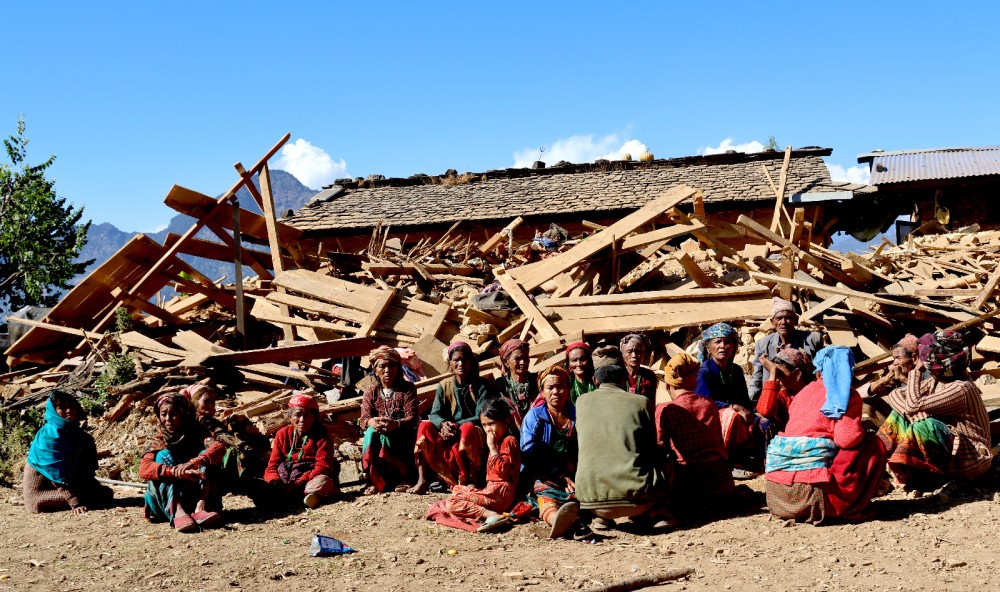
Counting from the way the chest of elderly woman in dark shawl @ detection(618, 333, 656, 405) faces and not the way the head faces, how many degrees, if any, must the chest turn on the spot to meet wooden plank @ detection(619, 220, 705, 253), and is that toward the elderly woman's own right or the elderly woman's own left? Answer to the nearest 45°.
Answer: approximately 180°

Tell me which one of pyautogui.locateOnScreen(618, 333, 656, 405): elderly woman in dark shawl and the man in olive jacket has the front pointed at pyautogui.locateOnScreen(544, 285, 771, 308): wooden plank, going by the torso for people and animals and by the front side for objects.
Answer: the man in olive jacket

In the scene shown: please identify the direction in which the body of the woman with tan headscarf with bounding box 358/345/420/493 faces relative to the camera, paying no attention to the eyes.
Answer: toward the camera

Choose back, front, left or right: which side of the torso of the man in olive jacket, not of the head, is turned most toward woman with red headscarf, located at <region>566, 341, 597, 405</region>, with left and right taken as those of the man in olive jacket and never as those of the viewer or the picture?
front

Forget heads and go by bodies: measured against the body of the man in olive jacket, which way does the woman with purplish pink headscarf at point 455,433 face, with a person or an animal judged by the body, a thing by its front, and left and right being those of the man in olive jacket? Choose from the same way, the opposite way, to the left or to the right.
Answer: the opposite way

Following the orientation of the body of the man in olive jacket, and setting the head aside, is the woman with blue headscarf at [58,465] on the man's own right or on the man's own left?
on the man's own left

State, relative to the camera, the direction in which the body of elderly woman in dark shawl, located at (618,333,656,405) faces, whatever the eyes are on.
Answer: toward the camera

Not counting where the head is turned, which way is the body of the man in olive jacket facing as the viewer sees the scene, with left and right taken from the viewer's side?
facing away from the viewer

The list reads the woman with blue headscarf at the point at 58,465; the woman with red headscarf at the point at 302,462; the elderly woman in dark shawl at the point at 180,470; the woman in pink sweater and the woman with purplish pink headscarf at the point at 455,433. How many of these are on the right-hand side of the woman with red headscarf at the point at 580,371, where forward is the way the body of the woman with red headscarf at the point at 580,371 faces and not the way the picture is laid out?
4

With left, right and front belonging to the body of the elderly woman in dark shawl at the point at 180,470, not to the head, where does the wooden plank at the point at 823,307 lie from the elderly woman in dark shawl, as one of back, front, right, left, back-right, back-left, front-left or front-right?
left

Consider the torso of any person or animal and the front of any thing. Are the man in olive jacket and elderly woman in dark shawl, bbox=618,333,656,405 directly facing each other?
yes

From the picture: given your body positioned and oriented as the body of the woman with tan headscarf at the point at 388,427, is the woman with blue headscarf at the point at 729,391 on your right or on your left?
on your left

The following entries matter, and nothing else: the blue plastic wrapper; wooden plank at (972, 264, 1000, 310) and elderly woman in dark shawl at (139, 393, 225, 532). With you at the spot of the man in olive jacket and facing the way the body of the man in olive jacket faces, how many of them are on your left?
2

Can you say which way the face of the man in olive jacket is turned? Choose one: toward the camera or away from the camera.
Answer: away from the camera
